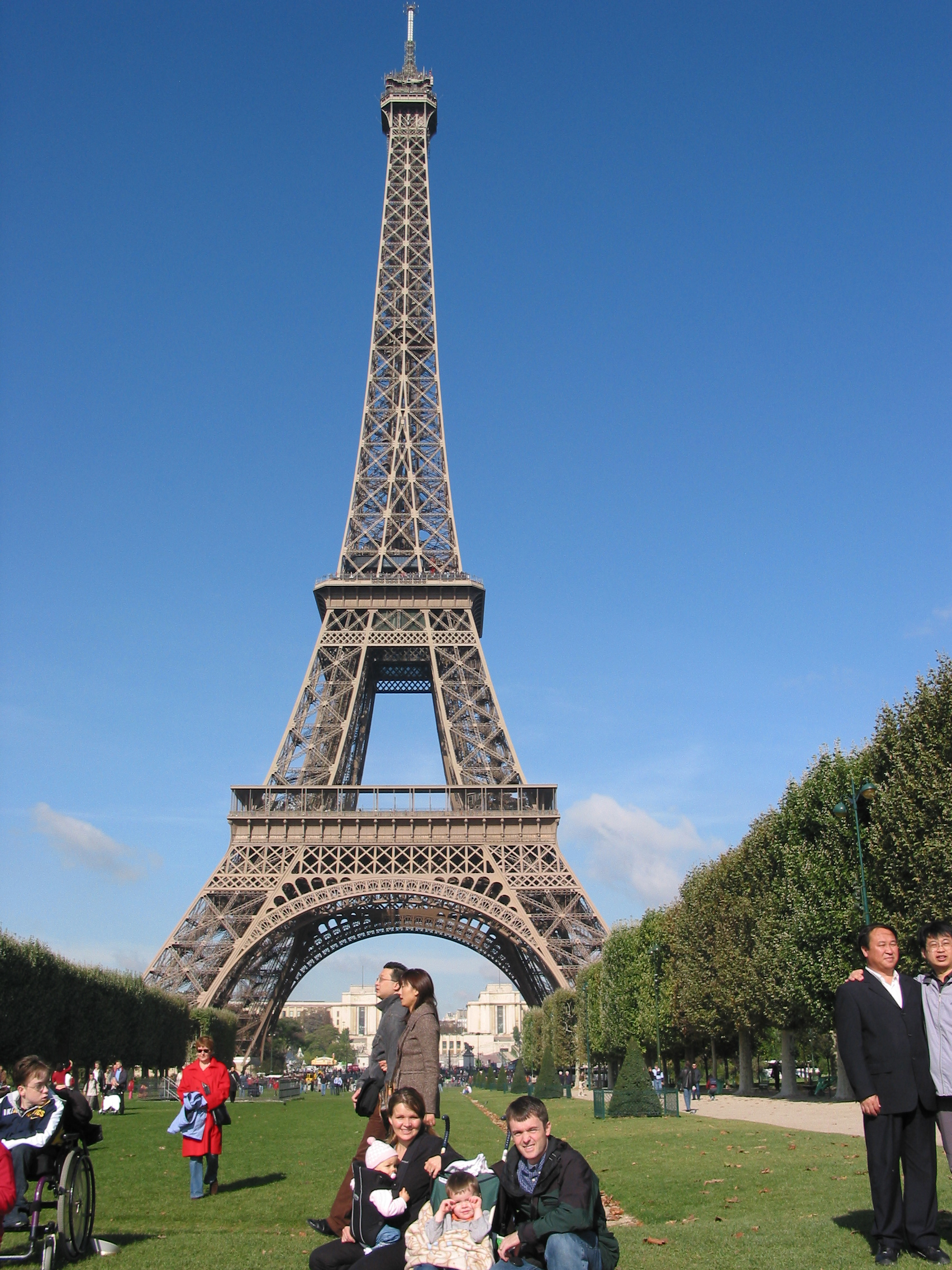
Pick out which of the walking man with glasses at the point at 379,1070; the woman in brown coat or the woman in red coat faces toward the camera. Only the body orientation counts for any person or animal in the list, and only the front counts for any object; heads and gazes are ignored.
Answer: the woman in red coat

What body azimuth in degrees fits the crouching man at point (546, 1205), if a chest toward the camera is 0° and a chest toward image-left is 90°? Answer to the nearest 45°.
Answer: approximately 45°

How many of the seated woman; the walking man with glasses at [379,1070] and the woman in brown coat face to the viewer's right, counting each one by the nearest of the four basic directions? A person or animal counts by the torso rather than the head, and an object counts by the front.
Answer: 0

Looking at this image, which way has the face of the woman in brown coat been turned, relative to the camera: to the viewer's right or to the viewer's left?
to the viewer's left

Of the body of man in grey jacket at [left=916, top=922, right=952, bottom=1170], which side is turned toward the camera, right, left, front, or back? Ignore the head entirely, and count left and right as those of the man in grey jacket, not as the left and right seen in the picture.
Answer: front

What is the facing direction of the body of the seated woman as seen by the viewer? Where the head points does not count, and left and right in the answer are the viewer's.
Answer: facing the viewer and to the left of the viewer
